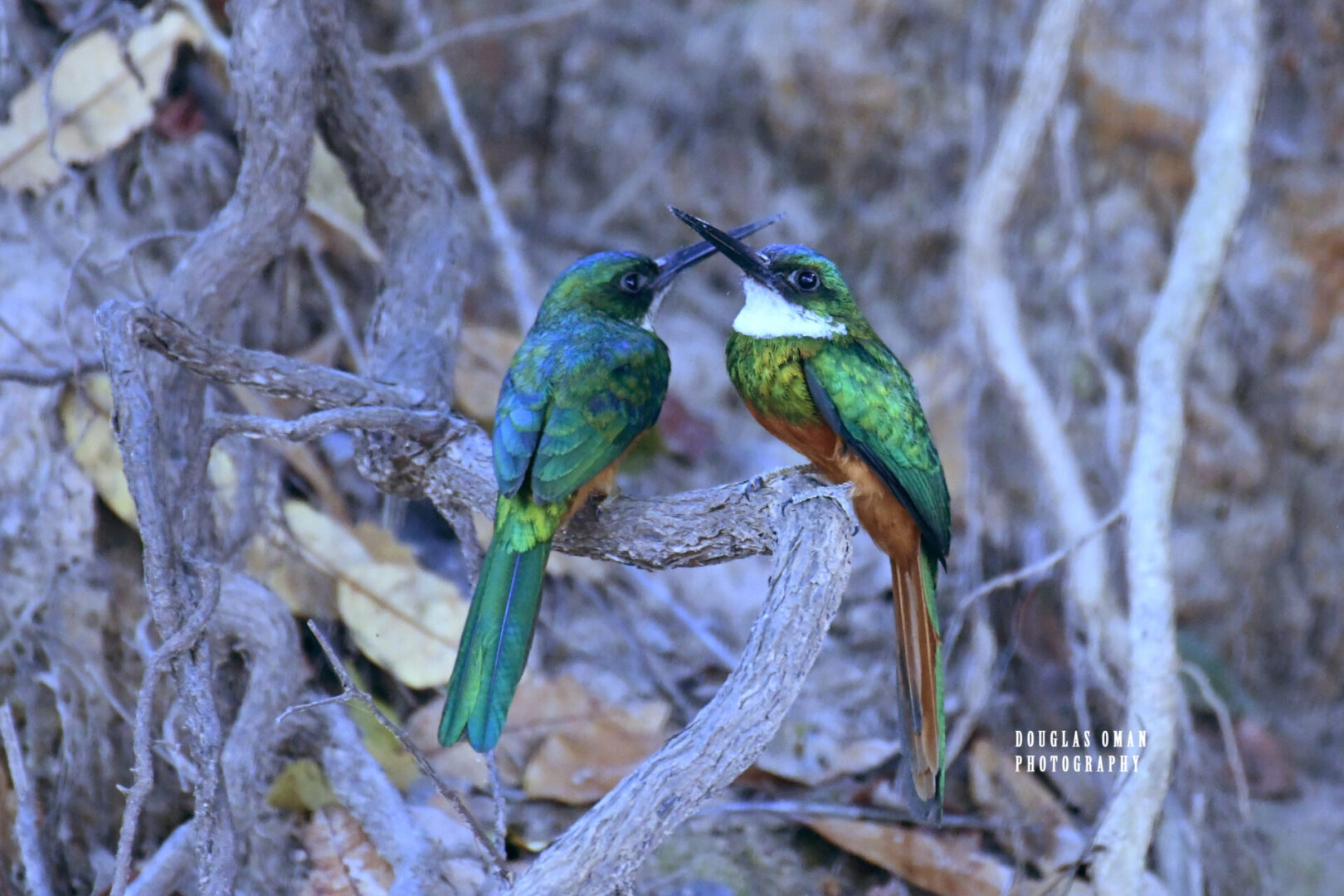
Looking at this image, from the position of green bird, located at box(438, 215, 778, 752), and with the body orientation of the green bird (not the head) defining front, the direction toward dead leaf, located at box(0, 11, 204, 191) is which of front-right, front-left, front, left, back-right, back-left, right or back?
left

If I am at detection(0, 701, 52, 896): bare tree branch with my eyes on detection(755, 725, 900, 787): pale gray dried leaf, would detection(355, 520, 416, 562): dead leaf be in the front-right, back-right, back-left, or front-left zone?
front-left

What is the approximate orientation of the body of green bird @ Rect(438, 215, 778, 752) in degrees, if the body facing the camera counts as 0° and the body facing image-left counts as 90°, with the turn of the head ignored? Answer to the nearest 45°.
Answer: approximately 225°

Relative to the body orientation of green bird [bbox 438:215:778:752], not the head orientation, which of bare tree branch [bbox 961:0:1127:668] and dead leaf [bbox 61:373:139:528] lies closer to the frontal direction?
the bare tree branch

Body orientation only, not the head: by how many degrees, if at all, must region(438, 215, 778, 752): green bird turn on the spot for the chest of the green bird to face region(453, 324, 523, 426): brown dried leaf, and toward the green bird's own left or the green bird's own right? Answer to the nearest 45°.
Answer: approximately 45° to the green bird's own left

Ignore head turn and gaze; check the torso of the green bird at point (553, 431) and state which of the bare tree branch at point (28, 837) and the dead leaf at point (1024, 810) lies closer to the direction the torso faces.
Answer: the dead leaf

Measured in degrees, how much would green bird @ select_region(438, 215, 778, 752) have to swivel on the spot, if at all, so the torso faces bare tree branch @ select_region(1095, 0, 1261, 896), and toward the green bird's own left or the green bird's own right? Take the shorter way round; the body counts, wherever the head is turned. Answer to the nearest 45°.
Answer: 0° — it already faces it
